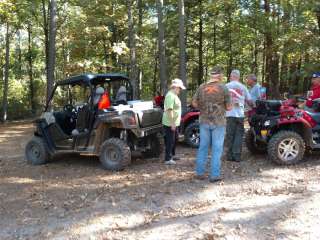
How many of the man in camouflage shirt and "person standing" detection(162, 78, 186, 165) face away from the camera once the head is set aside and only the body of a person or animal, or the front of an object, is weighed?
1

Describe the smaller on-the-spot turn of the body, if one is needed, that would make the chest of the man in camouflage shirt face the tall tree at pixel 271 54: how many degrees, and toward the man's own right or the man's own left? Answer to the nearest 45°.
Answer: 0° — they already face it

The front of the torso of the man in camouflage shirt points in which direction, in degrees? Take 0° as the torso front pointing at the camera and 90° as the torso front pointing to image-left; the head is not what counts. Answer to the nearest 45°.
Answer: approximately 180°

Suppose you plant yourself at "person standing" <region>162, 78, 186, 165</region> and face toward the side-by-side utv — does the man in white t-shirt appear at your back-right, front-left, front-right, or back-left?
back-right

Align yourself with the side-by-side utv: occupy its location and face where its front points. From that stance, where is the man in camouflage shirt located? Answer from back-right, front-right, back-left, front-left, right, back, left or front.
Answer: back
